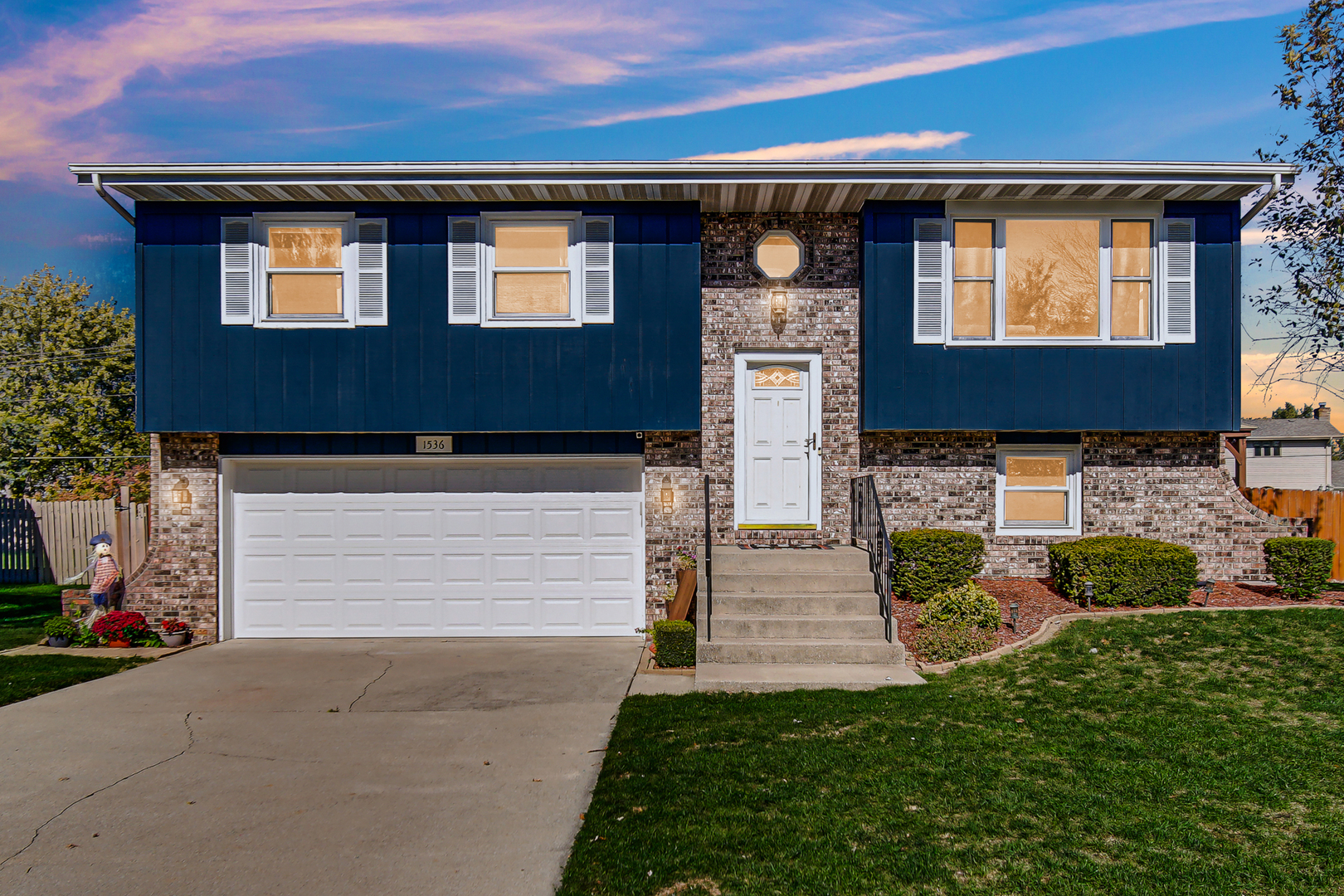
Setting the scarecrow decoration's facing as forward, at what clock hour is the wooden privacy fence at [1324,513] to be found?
The wooden privacy fence is roughly at 10 o'clock from the scarecrow decoration.

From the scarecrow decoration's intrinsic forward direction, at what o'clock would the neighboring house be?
The neighboring house is roughly at 9 o'clock from the scarecrow decoration.

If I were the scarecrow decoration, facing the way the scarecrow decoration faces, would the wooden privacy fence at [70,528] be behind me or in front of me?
behind

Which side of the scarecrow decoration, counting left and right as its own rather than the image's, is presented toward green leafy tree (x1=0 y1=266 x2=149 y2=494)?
back

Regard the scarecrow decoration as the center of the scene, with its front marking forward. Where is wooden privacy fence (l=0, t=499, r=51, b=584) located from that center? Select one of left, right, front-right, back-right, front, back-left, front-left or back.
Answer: back

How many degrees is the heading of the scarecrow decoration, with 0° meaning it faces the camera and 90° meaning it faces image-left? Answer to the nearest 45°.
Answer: approximately 0°

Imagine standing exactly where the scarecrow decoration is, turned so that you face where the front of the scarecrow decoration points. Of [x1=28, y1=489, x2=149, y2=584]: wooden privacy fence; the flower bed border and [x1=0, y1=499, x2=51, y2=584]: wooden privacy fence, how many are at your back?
2

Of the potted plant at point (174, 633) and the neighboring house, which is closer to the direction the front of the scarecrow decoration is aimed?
the potted plant
